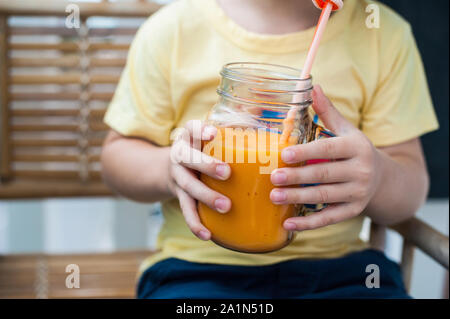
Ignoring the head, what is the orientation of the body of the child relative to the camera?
toward the camera
